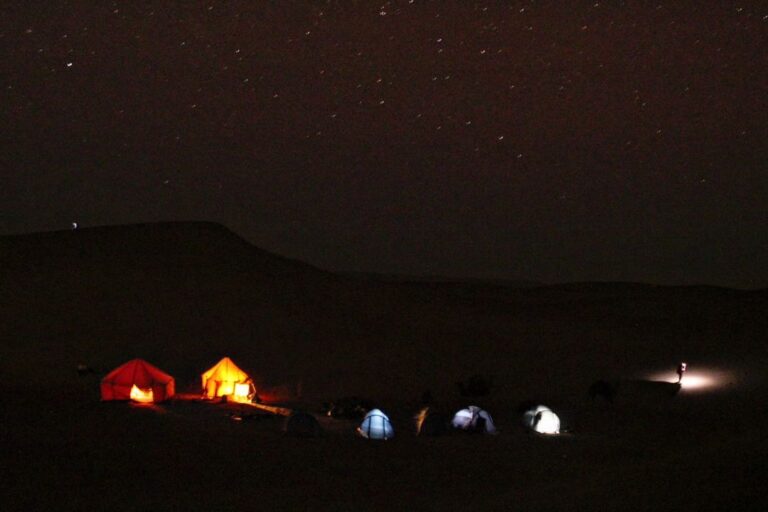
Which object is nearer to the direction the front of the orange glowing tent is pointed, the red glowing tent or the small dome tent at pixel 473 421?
the small dome tent

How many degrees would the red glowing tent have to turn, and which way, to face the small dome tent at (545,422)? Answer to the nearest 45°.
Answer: approximately 45° to its left

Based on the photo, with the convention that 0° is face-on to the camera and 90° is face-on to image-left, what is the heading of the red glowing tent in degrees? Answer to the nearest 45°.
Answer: approximately 0°

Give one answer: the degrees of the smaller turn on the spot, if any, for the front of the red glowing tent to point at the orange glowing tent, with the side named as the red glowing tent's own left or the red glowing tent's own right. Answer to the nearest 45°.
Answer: approximately 135° to the red glowing tent's own left

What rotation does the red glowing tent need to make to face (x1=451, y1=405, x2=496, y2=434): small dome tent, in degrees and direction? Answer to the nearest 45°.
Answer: approximately 45° to its left

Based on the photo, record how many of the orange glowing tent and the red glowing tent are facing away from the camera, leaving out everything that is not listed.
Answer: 0

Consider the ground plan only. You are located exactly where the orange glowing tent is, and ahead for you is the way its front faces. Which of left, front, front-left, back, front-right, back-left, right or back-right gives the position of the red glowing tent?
right
